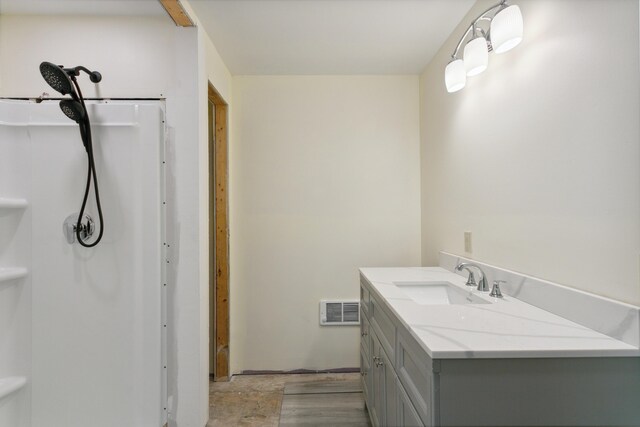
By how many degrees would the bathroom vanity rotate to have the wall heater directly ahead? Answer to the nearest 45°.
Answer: approximately 45° to its right

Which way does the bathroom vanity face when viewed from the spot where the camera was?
facing to the left of the viewer

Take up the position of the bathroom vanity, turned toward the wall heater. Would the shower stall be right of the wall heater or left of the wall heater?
left

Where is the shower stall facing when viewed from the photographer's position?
facing to the right of the viewer

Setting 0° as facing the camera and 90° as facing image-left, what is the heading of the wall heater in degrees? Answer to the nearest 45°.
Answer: approximately 0°

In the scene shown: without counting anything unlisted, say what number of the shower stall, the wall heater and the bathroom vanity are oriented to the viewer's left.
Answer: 1

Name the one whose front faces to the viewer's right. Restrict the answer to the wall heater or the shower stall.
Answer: the shower stall

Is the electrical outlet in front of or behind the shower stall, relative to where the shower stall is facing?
in front

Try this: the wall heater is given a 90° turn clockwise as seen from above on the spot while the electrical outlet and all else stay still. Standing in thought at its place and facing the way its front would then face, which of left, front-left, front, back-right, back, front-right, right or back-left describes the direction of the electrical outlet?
back-left

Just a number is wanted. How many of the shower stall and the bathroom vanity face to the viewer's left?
1

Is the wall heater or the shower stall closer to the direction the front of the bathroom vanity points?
the shower stall
